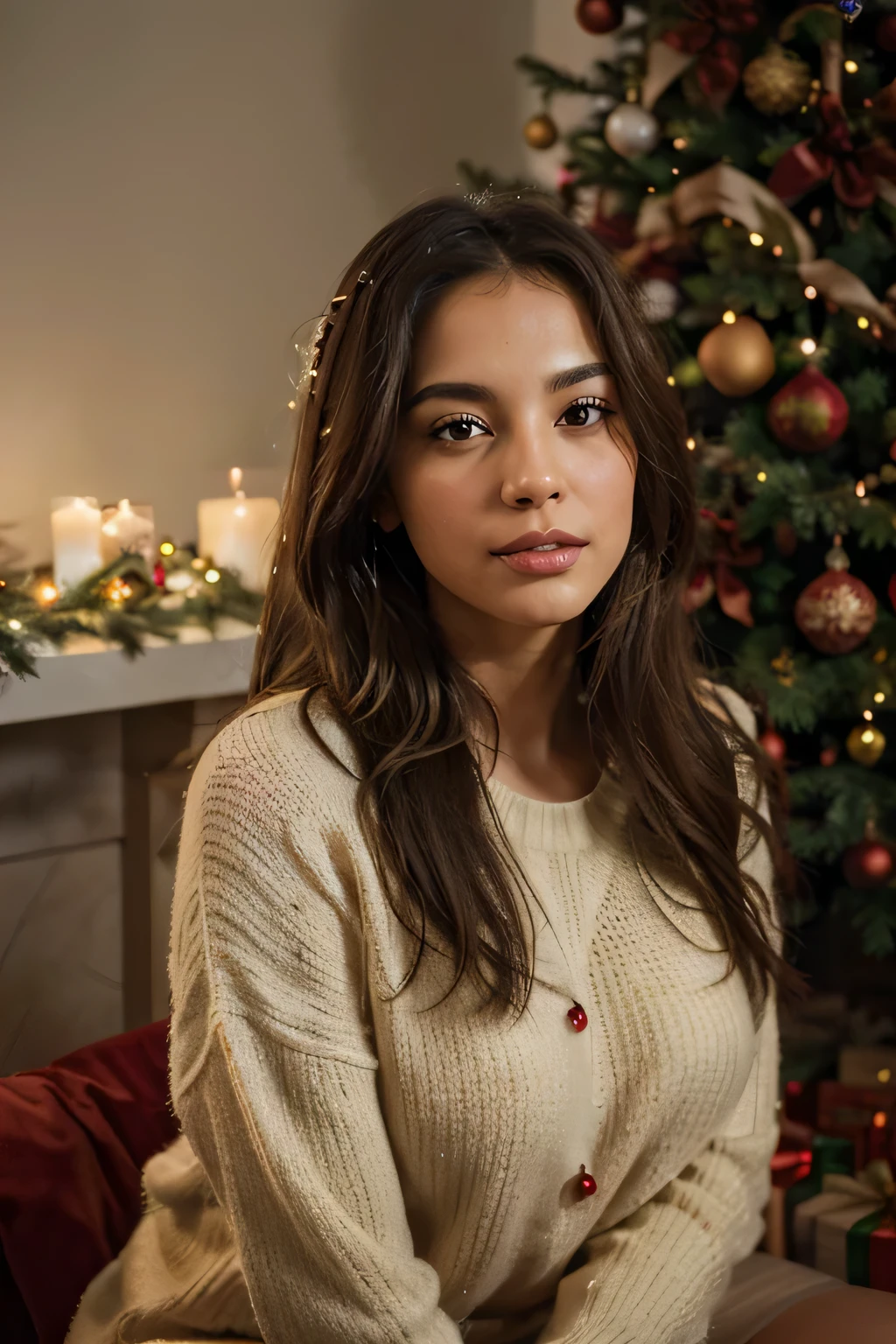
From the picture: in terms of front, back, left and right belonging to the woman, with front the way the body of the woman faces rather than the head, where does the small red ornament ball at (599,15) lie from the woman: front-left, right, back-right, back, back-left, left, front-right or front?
back-left

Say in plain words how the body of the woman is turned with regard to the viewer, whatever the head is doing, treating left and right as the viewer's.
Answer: facing the viewer and to the right of the viewer

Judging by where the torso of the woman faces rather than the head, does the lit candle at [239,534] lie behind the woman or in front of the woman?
behind

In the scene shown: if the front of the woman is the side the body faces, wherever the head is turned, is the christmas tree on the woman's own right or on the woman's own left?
on the woman's own left

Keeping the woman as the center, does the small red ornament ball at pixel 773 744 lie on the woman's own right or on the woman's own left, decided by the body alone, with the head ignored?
on the woman's own left

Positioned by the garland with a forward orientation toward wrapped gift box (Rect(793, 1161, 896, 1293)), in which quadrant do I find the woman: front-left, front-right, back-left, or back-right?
front-right

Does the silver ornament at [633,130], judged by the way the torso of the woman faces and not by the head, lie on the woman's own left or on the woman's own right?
on the woman's own left

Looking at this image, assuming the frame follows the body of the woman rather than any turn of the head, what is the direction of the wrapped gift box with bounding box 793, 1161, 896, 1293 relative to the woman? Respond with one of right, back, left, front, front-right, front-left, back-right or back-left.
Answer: left
